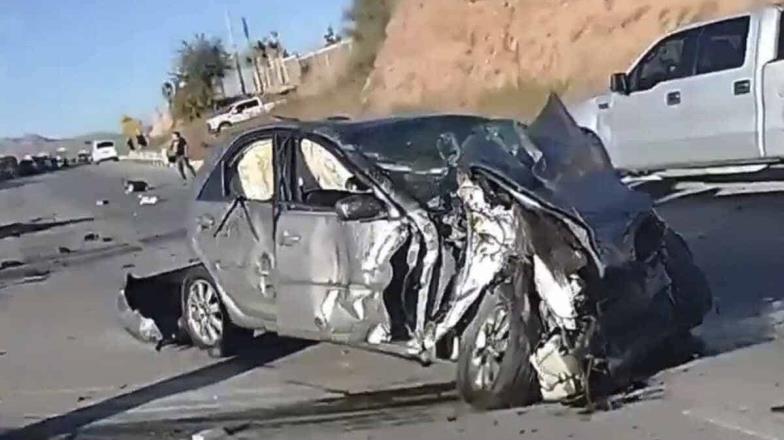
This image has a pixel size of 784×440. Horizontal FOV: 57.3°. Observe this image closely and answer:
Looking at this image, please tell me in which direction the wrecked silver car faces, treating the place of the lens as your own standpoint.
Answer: facing the viewer and to the right of the viewer

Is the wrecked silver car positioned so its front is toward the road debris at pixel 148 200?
no

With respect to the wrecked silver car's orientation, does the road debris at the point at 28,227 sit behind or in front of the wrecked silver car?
behind

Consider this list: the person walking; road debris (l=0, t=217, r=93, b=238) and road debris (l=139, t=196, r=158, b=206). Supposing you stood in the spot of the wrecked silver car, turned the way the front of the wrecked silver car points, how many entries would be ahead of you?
0

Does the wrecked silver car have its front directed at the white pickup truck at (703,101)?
no

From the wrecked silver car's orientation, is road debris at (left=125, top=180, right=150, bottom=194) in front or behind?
behind

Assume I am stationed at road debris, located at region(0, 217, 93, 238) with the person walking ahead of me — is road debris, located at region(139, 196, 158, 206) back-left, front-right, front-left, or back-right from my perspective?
front-right

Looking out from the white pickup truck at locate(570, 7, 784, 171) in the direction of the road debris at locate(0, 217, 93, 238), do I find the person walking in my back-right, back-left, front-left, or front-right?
front-right

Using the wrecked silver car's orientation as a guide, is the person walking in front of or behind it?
behind

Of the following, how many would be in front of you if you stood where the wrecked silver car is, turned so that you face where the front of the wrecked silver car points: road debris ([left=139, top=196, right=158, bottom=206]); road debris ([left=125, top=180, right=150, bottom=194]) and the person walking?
0
